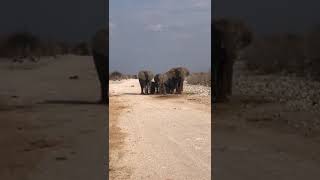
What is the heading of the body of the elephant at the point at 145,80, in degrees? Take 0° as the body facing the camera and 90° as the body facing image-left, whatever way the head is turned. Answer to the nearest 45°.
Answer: approximately 0°

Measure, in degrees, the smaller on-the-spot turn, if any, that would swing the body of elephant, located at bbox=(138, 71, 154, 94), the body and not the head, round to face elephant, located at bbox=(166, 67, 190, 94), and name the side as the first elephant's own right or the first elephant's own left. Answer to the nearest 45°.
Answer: approximately 45° to the first elephant's own left

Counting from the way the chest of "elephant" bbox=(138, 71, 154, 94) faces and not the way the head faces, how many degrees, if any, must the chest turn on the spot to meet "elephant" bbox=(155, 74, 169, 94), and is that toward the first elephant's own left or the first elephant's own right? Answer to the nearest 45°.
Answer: approximately 45° to the first elephant's own left
